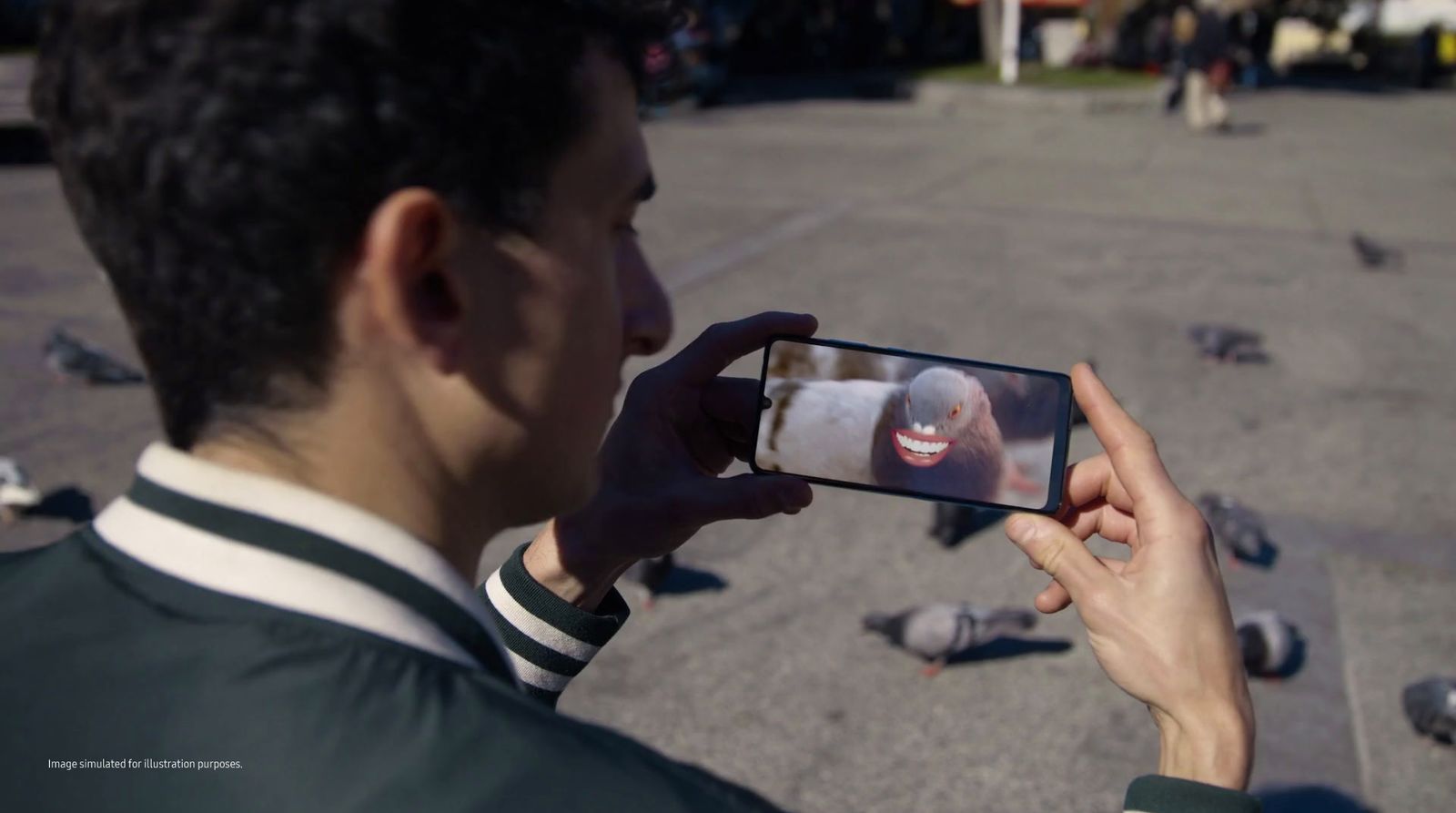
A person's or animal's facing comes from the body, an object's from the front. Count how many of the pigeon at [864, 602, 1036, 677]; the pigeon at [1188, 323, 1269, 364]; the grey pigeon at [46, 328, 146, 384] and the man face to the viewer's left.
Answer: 3

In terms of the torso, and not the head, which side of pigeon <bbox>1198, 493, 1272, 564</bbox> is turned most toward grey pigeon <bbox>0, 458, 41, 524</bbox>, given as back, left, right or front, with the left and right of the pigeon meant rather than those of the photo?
front

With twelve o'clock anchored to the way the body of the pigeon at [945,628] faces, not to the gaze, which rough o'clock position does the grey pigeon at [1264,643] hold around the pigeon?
The grey pigeon is roughly at 6 o'clock from the pigeon.

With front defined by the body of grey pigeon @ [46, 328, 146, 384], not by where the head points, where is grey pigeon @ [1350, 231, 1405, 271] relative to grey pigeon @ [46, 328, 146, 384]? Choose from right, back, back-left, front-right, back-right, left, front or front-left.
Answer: back

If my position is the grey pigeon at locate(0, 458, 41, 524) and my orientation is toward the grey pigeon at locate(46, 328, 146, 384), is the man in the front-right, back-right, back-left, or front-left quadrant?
back-right

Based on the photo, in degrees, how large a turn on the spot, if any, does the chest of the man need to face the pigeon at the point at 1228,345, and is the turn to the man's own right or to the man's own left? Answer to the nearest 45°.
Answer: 0° — they already face it

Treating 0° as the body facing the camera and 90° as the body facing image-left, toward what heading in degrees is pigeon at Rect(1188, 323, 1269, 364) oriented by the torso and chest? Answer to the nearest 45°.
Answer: approximately 90°

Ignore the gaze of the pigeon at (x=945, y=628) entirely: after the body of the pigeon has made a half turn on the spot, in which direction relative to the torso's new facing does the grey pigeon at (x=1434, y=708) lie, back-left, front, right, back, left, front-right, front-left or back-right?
front

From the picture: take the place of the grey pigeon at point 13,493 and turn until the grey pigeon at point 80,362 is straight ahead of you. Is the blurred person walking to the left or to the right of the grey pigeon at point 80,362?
right

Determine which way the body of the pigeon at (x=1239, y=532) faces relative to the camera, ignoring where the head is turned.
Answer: to the viewer's left

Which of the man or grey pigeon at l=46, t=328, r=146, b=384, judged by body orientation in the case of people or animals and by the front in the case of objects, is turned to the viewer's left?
the grey pigeon

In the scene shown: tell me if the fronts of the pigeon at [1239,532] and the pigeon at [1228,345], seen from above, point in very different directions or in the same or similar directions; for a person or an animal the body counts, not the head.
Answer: same or similar directions

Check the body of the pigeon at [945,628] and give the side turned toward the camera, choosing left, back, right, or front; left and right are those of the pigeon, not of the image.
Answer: left

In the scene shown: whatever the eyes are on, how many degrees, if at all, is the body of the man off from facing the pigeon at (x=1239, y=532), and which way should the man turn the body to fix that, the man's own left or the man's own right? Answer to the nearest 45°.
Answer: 0° — they already face it

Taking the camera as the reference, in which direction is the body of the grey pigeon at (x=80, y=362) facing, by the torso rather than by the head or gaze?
to the viewer's left
